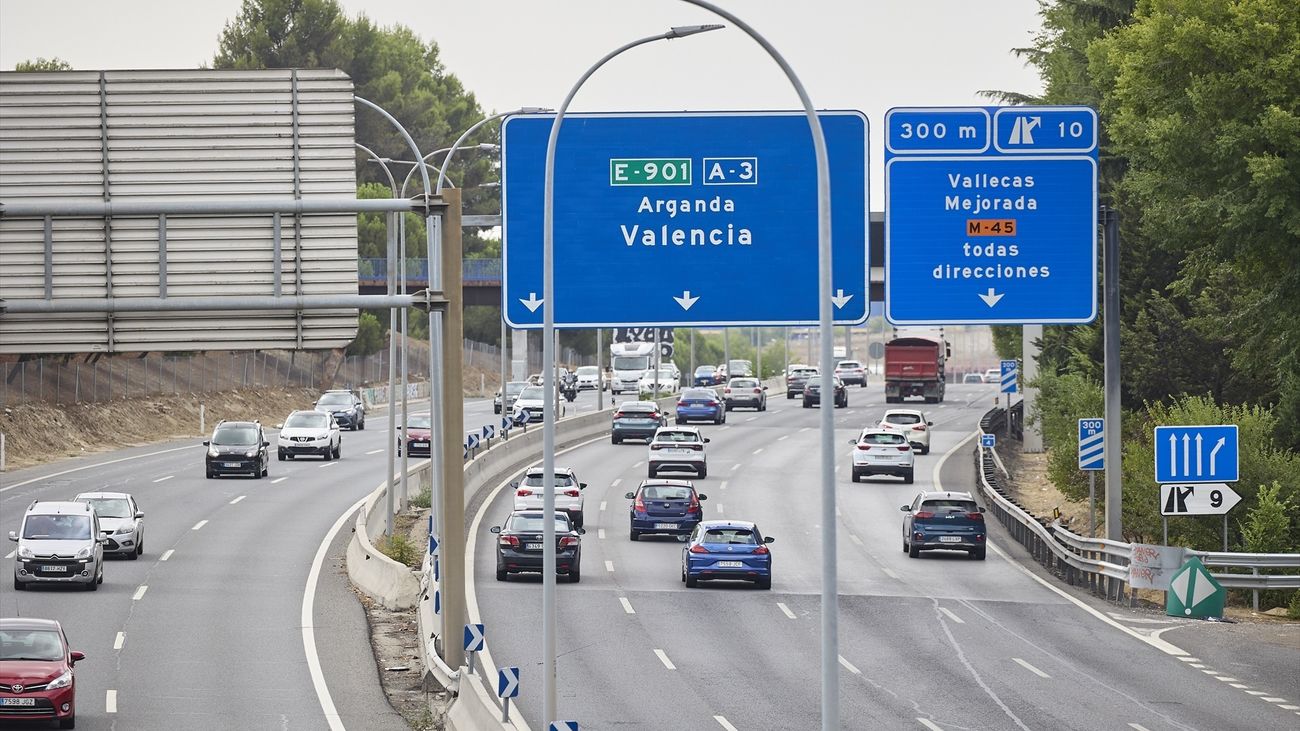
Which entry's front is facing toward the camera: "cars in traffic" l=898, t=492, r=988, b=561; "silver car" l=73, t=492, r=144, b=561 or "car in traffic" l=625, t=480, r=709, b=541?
the silver car

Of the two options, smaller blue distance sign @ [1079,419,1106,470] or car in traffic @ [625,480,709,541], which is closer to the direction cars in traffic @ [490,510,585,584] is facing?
the car in traffic

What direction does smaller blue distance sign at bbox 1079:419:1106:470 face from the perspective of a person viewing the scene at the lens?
facing the viewer

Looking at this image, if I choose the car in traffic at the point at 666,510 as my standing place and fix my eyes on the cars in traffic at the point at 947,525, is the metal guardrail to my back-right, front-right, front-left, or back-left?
front-right

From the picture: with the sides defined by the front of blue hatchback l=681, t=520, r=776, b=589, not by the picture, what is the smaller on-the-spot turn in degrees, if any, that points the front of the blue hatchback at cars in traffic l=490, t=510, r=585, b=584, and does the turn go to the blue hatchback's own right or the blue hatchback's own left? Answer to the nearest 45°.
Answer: approximately 90° to the blue hatchback's own left

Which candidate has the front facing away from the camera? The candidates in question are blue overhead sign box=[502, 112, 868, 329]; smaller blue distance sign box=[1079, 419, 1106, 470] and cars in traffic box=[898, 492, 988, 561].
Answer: the cars in traffic

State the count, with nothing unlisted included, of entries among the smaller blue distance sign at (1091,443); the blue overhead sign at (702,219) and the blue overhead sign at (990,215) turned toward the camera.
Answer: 3

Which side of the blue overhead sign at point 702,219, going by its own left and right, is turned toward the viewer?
front

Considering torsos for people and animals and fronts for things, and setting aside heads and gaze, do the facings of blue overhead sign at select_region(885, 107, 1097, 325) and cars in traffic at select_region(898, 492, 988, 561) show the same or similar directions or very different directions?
very different directions

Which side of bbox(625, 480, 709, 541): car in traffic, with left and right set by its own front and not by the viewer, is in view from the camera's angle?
back

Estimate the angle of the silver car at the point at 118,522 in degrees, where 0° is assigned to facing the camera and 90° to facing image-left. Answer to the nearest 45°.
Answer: approximately 0°

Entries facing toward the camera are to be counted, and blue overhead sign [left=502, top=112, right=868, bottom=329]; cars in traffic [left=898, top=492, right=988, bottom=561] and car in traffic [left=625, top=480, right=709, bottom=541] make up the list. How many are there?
1

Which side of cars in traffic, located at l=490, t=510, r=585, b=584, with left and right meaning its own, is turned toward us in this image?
back
